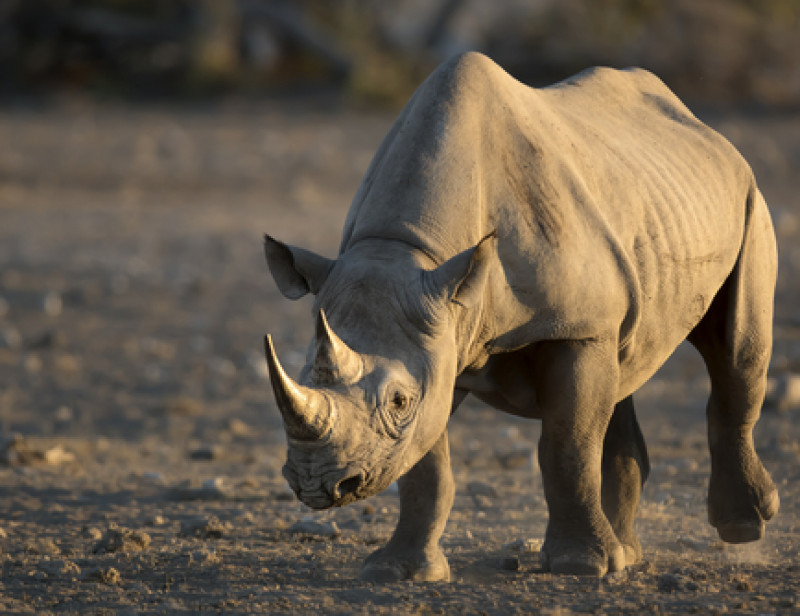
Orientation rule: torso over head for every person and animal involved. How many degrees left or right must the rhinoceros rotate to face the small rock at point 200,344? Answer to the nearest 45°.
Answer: approximately 90° to its right

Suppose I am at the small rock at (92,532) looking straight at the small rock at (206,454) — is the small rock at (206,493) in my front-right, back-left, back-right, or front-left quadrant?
front-right

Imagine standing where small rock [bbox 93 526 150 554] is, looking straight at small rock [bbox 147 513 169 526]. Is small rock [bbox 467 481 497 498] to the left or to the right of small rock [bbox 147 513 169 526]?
right

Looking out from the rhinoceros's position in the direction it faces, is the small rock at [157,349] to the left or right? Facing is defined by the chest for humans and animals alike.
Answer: on its right

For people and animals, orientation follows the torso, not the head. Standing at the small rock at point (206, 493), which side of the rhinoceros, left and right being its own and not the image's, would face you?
right

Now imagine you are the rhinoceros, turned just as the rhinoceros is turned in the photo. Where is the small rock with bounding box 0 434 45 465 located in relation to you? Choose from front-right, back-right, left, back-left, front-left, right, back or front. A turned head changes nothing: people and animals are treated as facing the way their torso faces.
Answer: right

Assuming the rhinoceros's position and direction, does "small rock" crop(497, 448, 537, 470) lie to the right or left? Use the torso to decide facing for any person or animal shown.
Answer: on its right

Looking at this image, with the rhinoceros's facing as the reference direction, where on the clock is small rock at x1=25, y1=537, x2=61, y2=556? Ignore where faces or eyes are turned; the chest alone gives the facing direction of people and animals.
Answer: The small rock is roughly at 2 o'clock from the rhinoceros.

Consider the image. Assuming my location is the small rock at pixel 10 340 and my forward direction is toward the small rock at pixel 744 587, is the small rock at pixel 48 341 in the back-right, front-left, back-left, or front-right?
front-left

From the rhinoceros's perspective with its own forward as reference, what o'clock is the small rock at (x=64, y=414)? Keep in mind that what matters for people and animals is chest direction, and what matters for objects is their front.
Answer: The small rock is roughly at 3 o'clock from the rhinoceros.

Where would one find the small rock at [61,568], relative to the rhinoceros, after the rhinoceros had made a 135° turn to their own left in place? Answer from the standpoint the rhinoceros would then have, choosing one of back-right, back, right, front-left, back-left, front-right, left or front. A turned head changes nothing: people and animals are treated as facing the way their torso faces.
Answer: back

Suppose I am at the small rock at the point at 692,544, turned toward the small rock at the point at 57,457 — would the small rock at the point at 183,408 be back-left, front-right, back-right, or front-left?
front-right

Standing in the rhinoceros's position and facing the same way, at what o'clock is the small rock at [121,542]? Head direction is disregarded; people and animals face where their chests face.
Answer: The small rock is roughly at 2 o'clock from the rhinoceros.

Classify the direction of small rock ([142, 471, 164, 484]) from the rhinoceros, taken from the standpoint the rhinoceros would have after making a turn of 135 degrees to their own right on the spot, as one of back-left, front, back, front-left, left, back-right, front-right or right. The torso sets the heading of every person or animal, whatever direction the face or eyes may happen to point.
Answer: front-left

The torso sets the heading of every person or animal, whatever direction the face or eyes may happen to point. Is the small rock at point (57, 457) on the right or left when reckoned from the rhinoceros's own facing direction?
on its right
